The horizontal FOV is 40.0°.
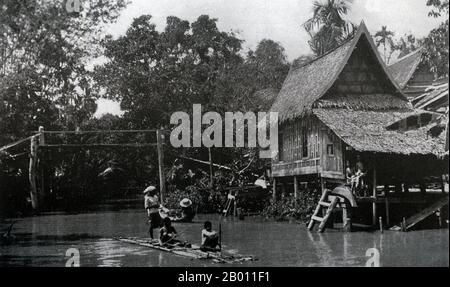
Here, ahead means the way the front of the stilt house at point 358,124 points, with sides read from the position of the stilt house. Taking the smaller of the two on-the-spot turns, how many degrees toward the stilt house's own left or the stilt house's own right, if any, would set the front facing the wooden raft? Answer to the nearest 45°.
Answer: approximately 45° to the stilt house's own right

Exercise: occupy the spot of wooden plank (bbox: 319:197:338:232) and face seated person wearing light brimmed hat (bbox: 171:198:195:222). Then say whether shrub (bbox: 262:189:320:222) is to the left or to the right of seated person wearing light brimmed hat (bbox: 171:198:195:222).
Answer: right

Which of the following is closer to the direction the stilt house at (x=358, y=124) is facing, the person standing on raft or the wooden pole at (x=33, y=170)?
the person standing on raft

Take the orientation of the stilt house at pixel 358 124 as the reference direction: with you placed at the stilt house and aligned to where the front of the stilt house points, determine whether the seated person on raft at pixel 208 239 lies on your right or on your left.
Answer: on your right
